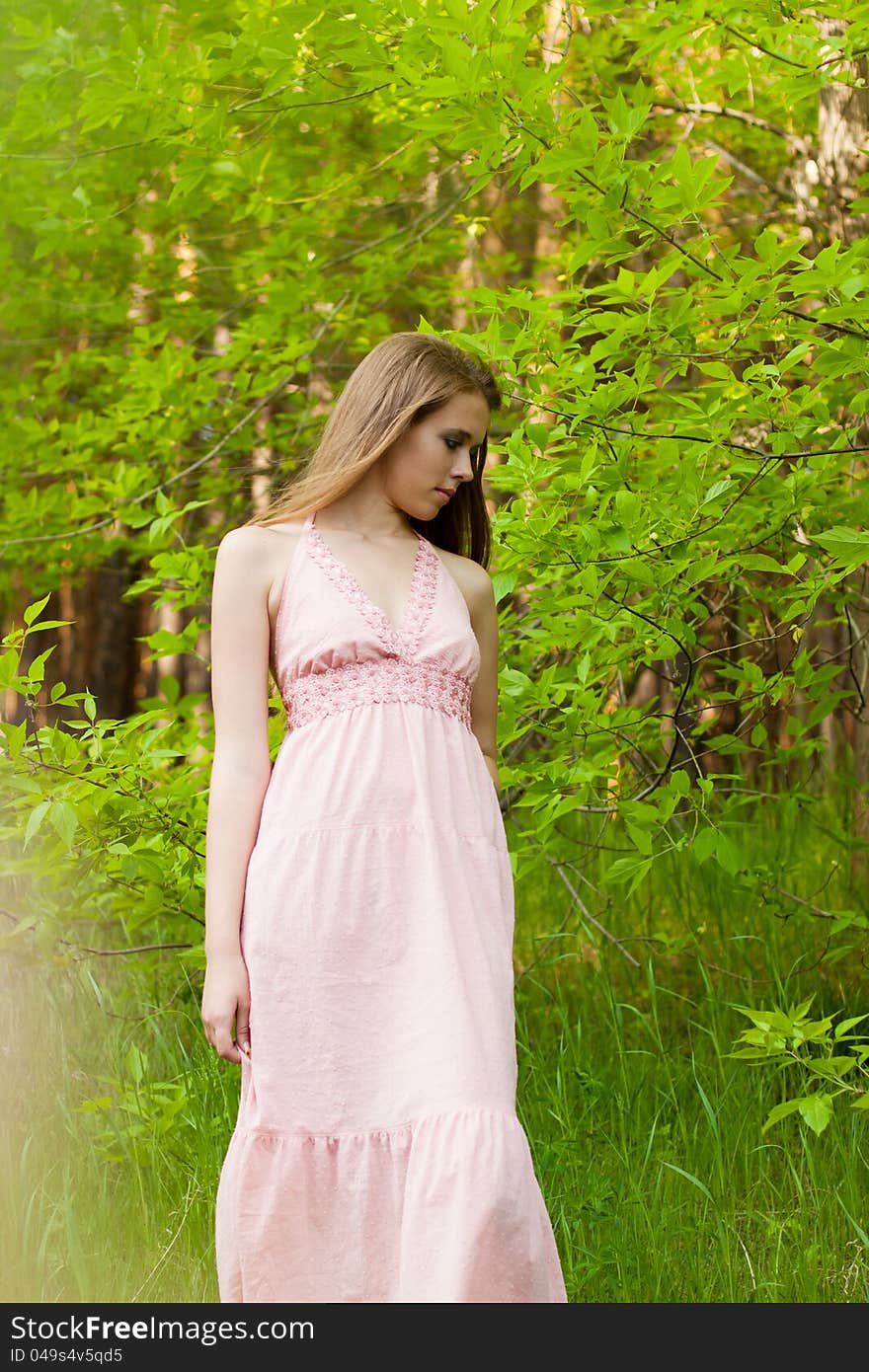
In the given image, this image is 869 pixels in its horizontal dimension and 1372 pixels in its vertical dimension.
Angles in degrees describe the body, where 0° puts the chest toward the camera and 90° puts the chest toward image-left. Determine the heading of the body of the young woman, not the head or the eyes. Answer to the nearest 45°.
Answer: approximately 315°

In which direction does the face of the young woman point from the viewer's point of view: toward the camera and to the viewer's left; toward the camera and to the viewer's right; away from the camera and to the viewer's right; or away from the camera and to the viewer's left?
toward the camera and to the viewer's right
